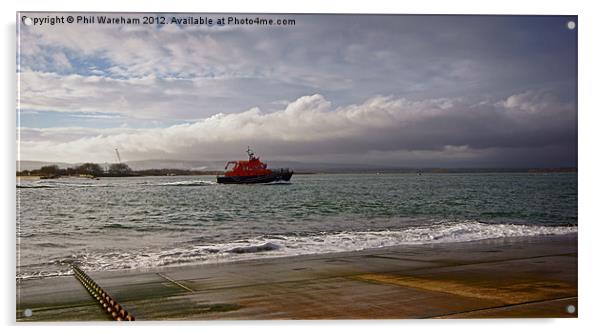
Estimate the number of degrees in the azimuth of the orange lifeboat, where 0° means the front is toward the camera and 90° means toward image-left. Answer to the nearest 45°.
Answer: approximately 270°
